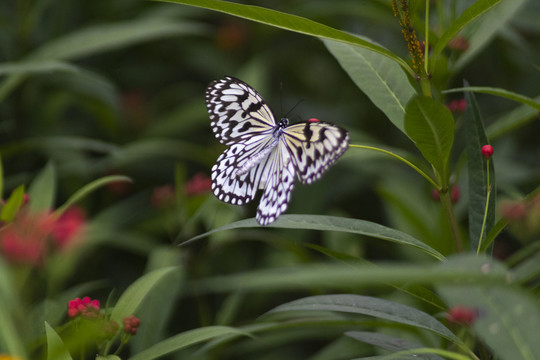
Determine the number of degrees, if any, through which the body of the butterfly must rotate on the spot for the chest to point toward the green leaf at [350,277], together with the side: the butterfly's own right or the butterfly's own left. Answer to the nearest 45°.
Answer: approximately 135° to the butterfly's own right

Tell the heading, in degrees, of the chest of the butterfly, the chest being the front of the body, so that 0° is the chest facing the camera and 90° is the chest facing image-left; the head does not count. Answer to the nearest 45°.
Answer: approximately 225°

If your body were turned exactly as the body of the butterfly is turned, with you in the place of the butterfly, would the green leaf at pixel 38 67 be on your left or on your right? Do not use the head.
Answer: on your left

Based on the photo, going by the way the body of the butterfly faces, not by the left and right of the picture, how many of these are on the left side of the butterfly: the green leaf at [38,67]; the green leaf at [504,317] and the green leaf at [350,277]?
1
